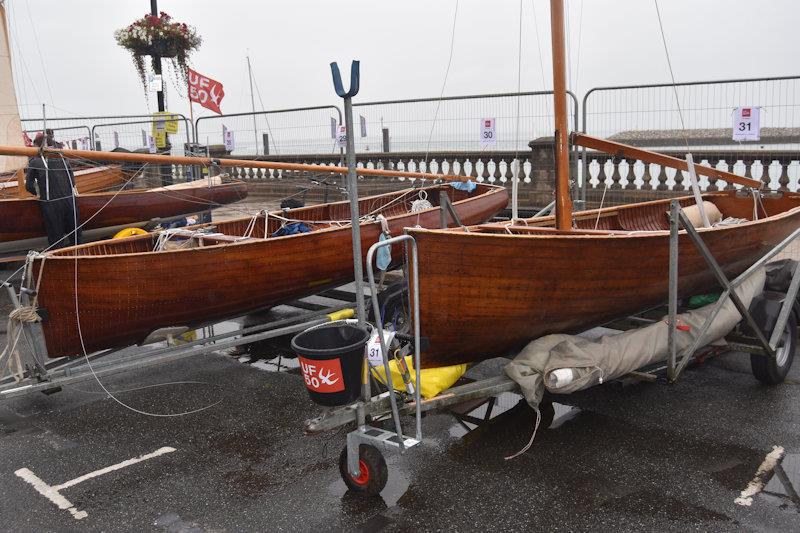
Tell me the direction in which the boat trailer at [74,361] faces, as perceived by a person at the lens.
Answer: facing the viewer and to the left of the viewer

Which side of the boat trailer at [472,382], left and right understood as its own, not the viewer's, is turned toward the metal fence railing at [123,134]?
right

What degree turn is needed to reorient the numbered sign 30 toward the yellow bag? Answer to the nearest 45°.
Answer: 0° — it already faces it

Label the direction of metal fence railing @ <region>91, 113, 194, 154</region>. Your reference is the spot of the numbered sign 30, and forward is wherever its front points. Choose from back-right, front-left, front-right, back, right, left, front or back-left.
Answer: back-right

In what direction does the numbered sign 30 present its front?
toward the camera

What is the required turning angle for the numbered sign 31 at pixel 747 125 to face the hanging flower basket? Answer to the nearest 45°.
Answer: approximately 90° to its right

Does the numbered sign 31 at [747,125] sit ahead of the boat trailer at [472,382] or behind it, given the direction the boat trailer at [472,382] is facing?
behind
